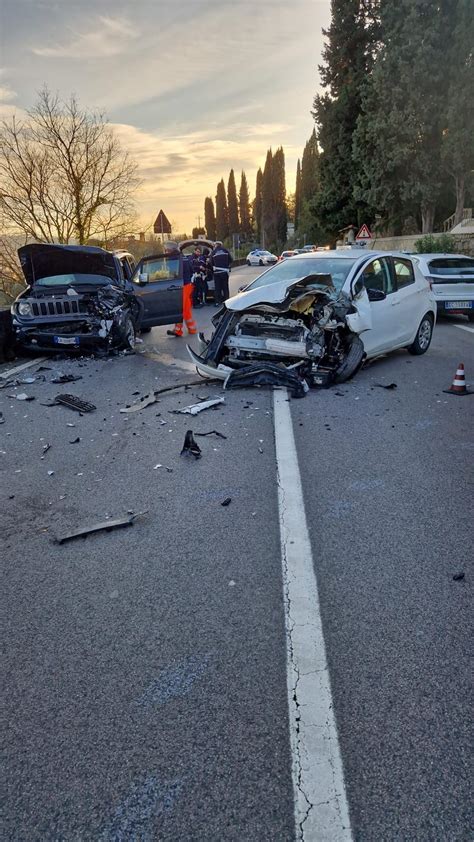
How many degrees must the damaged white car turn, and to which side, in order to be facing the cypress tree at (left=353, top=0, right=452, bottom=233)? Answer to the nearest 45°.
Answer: approximately 135° to its right

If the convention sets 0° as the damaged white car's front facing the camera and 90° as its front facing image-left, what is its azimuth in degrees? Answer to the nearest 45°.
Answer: approximately 45°

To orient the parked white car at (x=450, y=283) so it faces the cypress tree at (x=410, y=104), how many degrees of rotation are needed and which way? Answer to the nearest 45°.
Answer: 0° — it already faces it

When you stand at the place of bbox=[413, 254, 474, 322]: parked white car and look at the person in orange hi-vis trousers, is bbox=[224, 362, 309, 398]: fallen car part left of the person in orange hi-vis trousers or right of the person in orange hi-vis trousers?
left

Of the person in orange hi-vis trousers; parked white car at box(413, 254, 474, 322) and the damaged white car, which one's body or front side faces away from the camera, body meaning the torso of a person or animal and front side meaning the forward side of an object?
the parked white car

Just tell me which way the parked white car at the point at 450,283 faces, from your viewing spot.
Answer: facing away from the viewer

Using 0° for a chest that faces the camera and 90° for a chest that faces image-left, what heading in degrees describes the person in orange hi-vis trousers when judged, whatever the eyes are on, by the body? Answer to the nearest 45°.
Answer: approximately 90°

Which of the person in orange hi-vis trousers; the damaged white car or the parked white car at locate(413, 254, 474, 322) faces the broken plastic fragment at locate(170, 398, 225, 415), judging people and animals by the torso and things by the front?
the damaged white car

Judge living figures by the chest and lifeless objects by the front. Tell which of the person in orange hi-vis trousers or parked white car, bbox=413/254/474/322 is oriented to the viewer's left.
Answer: the person in orange hi-vis trousers
